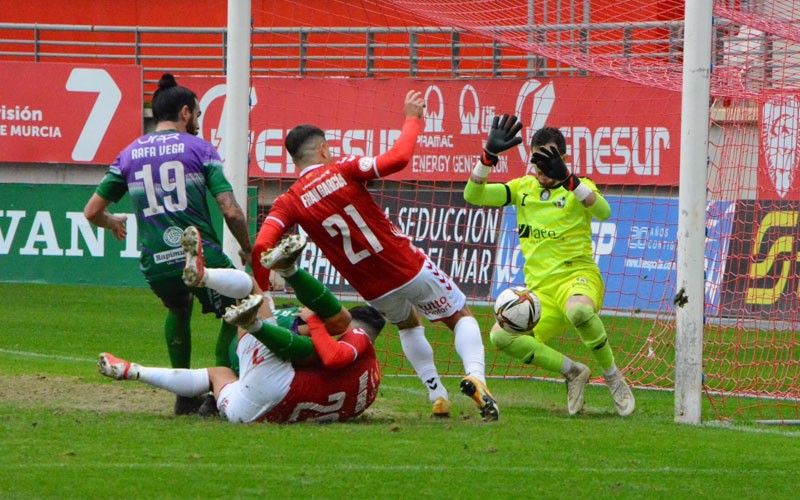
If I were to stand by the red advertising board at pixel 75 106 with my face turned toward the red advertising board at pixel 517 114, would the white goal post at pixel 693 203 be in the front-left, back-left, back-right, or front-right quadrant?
front-right

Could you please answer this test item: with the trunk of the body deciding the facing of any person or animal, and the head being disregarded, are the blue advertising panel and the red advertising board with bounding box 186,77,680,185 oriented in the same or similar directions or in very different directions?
same or similar directions

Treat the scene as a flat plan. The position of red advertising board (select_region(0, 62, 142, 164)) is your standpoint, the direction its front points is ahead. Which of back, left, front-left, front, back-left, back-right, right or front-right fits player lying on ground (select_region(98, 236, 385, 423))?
front

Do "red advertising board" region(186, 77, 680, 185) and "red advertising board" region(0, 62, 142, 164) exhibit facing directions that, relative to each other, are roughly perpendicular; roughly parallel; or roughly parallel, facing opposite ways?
roughly parallel

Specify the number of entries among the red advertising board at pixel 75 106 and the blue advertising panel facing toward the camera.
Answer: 2

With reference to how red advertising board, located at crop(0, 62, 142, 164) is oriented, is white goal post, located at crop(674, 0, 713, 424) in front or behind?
in front

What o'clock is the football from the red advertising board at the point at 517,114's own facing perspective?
The football is roughly at 12 o'clock from the red advertising board.

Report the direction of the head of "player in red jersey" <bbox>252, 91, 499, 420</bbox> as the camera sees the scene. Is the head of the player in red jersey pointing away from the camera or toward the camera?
away from the camera

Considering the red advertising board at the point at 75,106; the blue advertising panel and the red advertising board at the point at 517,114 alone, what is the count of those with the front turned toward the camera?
3

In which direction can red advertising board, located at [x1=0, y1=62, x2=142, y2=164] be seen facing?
toward the camera

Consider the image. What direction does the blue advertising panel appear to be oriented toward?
toward the camera

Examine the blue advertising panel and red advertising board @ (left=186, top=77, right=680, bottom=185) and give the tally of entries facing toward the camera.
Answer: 2

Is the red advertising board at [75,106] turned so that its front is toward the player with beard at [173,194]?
yes

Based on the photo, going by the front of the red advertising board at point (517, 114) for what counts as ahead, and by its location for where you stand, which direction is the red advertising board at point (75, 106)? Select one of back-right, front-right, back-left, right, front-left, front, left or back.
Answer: back-right

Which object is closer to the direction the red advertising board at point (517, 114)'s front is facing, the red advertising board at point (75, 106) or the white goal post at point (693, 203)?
the white goal post

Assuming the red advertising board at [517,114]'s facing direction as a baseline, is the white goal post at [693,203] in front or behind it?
in front

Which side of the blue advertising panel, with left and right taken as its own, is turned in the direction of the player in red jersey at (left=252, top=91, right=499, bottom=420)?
front
